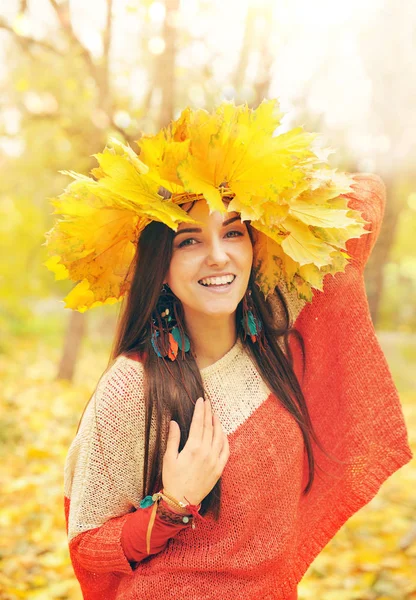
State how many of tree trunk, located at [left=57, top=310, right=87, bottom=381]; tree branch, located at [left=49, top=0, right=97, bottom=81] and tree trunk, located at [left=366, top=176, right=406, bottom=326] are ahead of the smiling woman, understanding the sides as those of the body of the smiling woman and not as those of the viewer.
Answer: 0

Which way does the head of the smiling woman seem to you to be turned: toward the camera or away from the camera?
toward the camera

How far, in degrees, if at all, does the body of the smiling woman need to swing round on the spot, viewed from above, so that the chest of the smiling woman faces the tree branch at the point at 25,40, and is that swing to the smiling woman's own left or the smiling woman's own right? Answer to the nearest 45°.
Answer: approximately 135° to the smiling woman's own right

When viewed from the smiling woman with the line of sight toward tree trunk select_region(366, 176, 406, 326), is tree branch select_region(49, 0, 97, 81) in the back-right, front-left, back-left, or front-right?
front-left

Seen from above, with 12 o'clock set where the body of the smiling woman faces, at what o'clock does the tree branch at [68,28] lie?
The tree branch is roughly at 5 o'clock from the smiling woman.

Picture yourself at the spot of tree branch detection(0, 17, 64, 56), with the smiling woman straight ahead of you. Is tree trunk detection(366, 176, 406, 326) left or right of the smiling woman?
left

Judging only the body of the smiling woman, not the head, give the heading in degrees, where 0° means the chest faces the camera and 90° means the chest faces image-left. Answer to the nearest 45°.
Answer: approximately 0°

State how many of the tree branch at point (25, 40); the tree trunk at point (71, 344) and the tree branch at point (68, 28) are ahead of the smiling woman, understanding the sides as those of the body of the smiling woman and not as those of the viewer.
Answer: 0

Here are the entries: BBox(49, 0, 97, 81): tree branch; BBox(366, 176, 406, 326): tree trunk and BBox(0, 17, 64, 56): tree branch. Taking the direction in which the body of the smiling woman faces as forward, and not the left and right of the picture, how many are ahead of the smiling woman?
0

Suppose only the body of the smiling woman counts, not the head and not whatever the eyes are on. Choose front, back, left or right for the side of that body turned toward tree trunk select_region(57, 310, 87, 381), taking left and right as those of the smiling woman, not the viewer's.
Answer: back
